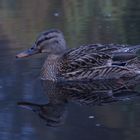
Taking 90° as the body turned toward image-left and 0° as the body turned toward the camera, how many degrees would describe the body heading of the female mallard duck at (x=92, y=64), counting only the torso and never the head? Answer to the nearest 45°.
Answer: approximately 90°
